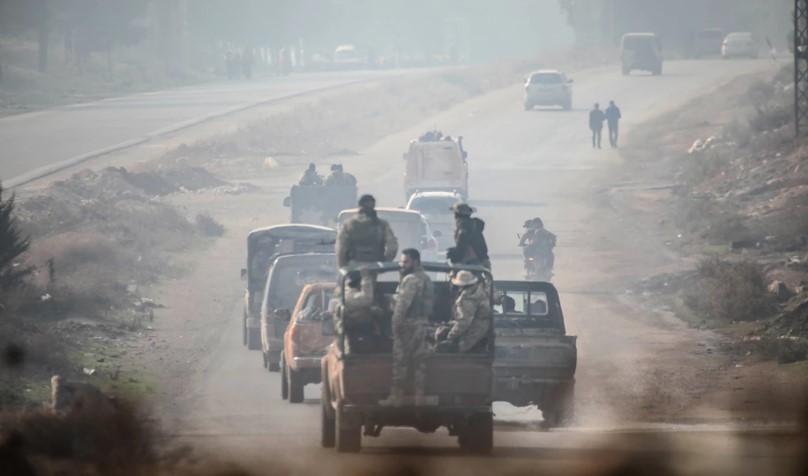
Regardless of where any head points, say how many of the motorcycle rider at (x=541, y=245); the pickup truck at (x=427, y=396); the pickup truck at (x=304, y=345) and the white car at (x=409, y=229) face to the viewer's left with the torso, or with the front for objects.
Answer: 0

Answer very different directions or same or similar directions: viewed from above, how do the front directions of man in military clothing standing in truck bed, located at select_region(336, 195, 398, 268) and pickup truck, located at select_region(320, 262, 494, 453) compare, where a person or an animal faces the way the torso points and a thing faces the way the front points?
same or similar directions

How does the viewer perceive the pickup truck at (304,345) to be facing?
facing away from the viewer

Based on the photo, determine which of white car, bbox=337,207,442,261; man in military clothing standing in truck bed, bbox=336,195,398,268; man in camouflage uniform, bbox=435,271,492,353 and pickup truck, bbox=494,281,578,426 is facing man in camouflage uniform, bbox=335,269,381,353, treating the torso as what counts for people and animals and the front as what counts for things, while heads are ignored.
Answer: man in camouflage uniform, bbox=435,271,492,353

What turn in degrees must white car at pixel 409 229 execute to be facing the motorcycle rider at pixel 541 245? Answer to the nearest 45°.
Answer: approximately 90° to its right

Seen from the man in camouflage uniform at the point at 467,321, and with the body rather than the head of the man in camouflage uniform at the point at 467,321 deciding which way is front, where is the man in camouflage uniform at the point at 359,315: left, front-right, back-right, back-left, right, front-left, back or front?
front

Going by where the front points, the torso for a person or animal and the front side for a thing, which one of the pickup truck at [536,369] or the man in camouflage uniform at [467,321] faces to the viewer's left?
the man in camouflage uniform

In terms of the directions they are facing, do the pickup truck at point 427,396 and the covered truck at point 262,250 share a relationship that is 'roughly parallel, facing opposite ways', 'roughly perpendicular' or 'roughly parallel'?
roughly parallel

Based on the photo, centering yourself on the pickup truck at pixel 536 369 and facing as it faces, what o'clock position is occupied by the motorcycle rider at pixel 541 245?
The motorcycle rider is roughly at 12 o'clock from the pickup truck.

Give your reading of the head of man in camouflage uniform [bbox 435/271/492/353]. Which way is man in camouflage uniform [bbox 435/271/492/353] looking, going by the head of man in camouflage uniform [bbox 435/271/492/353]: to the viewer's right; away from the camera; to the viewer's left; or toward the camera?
to the viewer's left

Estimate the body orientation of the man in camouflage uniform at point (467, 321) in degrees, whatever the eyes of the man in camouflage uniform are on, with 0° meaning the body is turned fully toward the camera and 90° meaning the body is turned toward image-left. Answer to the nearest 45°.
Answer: approximately 90°

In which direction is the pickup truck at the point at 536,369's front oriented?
away from the camera

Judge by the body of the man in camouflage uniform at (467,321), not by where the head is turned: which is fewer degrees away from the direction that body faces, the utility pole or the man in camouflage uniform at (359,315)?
the man in camouflage uniform

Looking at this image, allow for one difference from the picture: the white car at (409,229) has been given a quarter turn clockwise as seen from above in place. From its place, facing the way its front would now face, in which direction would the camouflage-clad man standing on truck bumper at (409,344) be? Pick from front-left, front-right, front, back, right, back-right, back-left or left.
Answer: right

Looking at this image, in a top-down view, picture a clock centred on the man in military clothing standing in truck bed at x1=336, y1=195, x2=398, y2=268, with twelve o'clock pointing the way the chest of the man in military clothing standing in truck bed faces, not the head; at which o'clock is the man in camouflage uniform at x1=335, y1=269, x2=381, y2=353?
The man in camouflage uniform is roughly at 6 o'clock from the man in military clothing standing in truck bed.

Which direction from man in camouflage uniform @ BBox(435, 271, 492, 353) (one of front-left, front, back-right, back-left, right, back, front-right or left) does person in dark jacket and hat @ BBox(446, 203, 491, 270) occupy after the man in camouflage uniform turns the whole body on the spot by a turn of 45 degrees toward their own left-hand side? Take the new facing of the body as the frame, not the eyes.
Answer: back-right

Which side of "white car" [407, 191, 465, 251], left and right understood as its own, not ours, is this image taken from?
back

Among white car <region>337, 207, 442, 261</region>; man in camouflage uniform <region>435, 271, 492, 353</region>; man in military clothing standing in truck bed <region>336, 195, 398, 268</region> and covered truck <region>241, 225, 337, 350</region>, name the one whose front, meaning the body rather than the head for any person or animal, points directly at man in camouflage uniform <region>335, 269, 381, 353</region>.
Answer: man in camouflage uniform <region>435, 271, 492, 353</region>

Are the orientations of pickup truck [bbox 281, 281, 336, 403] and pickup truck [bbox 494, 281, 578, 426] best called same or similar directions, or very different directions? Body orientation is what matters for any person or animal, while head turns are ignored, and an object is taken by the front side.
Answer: same or similar directions

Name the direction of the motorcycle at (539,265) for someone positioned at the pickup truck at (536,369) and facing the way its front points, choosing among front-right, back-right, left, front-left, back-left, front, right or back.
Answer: front
